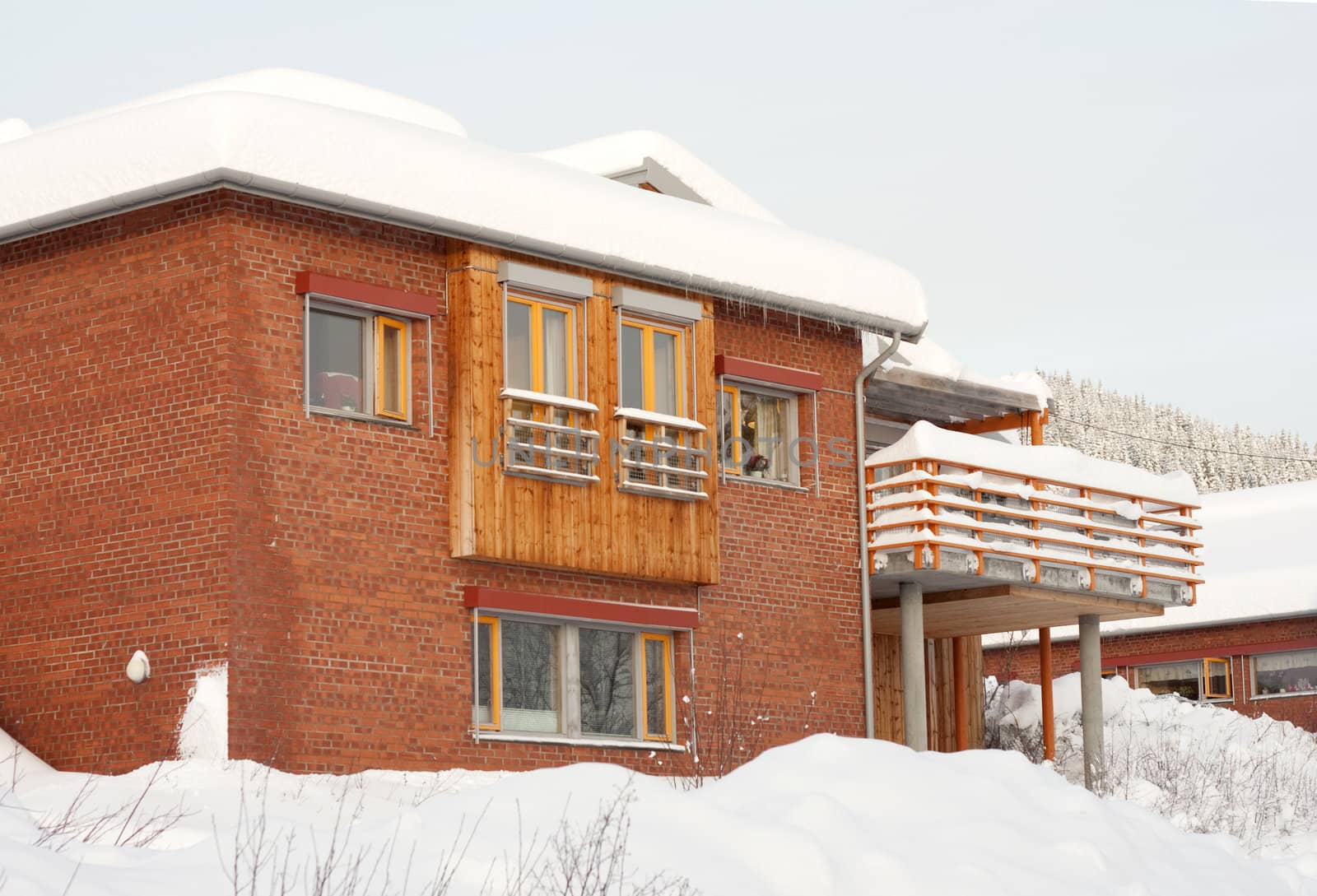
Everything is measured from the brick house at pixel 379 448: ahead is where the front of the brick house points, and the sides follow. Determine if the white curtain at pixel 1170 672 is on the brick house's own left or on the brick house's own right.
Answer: on the brick house's own left

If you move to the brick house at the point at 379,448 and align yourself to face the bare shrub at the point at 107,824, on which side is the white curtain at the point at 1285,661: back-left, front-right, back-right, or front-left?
back-left

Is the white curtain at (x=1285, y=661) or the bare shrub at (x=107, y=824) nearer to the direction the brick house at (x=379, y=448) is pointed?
the bare shrub

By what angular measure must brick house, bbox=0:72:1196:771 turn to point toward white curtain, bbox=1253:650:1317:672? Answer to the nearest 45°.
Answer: approximately 90° to its left

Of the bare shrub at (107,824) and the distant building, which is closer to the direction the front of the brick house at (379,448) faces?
the bare shrub

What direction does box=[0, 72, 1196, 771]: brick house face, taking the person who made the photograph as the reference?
facing the viewer and to the right of the viewer

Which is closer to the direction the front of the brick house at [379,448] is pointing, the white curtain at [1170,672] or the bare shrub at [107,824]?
the bare shrub

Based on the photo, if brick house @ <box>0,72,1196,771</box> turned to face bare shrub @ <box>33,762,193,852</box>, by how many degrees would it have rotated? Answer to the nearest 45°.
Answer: approximately 45° to its right

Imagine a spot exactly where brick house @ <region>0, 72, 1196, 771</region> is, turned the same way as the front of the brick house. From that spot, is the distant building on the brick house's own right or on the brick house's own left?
on the brick house's own left
